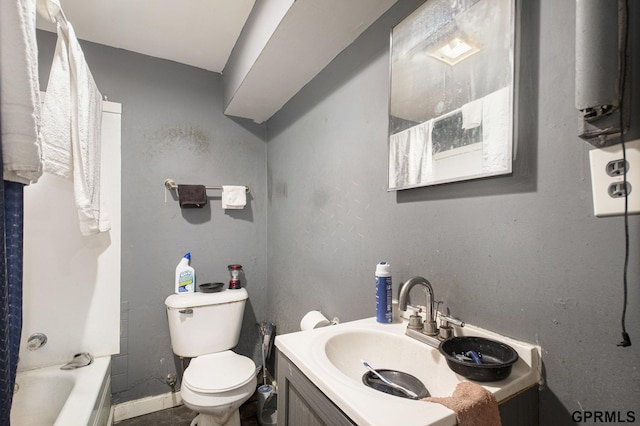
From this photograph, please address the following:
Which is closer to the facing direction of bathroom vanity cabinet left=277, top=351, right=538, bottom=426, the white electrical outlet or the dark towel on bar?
the dark towel on bar

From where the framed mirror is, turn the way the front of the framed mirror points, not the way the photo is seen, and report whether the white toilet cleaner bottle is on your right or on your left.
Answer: on your right

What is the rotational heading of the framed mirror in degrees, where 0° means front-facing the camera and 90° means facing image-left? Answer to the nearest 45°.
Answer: approximately 45°

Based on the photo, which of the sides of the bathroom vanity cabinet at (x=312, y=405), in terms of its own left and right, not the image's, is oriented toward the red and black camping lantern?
right

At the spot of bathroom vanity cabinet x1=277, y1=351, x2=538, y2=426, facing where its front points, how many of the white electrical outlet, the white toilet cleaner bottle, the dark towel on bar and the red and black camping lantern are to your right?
3

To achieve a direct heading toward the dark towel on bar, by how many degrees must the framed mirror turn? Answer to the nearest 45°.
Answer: approximately 45° to its right

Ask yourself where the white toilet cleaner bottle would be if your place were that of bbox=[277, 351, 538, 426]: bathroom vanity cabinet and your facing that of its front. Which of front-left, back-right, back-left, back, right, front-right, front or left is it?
right

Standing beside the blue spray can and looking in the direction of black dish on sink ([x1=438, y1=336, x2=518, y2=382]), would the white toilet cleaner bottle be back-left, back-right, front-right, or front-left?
back-right

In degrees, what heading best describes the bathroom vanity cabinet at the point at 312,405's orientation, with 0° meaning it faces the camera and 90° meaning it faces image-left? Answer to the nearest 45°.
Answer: approximately 45°

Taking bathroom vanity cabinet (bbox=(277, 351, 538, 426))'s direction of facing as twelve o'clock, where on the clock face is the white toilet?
The white toilet is roughly at 3 o'clock from the bathroom vanity cabinet.

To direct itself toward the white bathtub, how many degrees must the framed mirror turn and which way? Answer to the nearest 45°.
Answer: approximately 45° to its right
